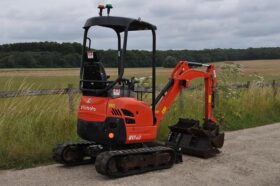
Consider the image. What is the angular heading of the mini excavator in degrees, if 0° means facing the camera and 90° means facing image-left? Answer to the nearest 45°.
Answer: approximately 225°

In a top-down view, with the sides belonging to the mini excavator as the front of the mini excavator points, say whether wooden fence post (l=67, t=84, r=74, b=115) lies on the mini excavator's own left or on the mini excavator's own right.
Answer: on the mini excavator's own left
